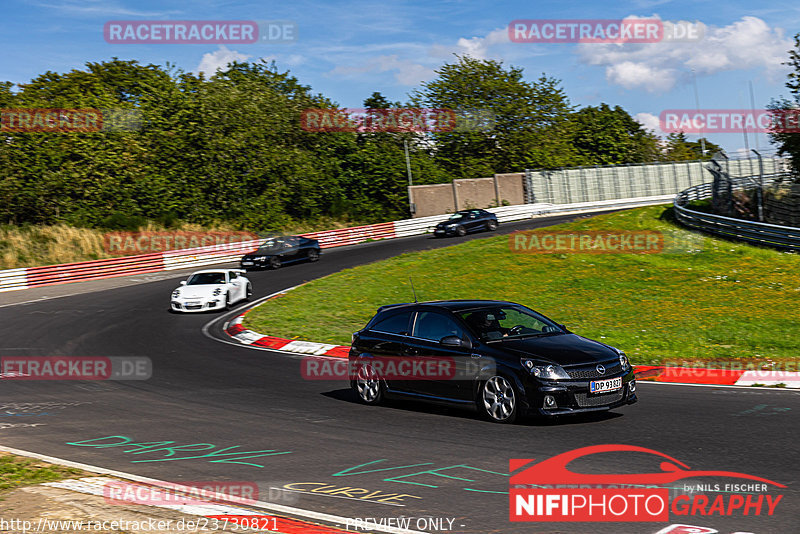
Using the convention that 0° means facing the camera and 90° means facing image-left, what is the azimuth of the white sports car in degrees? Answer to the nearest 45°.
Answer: approximately 45°

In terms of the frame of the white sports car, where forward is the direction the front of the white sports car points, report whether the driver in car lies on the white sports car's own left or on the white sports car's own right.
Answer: on the white sports car's own left

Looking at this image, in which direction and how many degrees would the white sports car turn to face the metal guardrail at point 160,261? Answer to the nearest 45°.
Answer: approximately 135° to its right

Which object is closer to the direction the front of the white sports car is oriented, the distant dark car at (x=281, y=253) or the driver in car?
the driver in car

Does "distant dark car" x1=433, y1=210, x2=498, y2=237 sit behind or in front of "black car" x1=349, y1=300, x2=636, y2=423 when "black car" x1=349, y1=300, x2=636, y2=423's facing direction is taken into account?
behind

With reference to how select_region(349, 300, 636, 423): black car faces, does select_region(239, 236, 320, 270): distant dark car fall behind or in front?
behind

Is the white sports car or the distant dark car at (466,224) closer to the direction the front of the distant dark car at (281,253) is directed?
the white sports car

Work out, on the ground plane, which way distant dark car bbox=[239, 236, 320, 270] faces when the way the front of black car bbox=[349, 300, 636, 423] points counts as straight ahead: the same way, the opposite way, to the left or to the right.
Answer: to the right

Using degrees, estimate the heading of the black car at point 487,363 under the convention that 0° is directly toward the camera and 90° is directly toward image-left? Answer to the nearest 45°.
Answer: approximately 315°

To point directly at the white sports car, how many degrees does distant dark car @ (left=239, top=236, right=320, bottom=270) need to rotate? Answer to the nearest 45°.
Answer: approximately 45° to its left

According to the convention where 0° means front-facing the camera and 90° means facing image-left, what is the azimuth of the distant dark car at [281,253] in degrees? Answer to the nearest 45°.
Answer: approximately 45°
